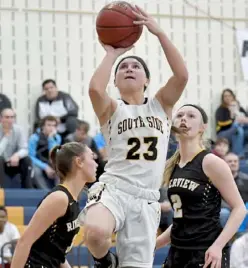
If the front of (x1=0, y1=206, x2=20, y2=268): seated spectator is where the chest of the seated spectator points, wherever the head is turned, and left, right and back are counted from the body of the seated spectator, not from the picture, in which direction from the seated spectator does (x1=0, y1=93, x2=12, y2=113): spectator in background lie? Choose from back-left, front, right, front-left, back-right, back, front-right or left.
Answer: back

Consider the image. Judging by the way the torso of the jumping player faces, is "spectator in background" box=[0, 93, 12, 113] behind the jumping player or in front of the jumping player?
behind

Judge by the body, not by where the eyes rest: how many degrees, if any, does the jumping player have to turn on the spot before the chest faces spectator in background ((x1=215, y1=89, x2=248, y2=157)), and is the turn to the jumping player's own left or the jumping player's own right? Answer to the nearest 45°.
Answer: approximately 180°

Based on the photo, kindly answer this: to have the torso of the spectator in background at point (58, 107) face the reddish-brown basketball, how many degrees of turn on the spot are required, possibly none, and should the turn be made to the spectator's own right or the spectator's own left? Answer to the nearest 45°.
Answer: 0° — they already face it

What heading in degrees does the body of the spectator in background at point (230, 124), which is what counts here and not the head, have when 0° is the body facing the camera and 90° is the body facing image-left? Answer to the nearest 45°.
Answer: approximately 315°

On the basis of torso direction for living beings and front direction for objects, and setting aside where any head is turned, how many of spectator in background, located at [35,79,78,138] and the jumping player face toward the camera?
2

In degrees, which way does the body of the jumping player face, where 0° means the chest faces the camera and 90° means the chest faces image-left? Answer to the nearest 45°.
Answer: approximately 0°

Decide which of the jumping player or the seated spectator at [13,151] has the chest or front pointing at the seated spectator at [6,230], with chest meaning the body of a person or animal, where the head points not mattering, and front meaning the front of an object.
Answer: the seated spectator at [13,151]
